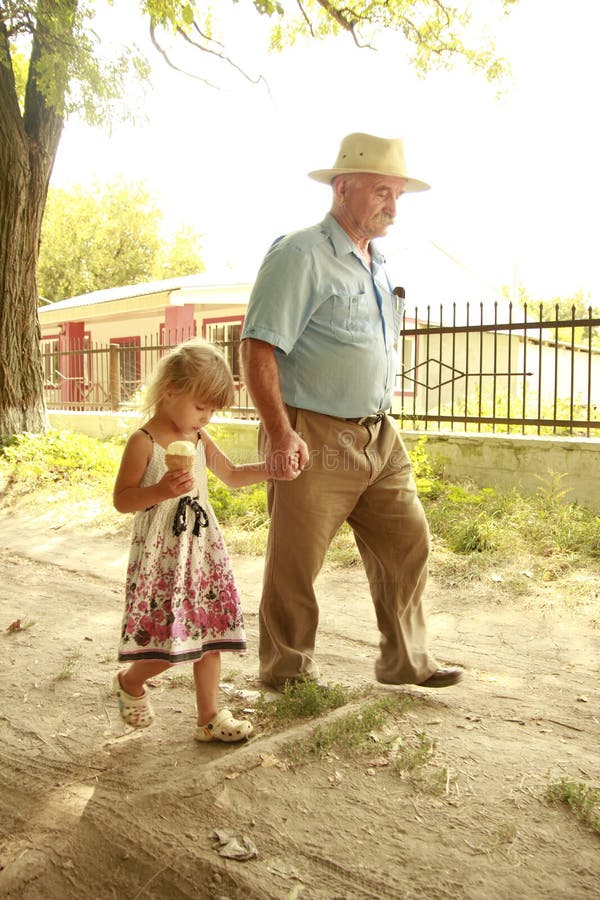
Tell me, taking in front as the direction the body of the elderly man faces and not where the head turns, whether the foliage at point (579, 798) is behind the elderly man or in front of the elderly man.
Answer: in front

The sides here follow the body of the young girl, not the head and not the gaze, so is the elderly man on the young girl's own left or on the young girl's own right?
on the young girl's own left

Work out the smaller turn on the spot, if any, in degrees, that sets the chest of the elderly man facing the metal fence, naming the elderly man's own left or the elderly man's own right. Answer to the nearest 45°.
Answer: approximately 135° to the elderly man's own left

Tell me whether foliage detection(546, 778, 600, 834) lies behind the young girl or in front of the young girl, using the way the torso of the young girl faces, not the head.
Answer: in front

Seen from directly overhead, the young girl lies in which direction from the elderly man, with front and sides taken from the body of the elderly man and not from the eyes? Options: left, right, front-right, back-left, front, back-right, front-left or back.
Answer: right

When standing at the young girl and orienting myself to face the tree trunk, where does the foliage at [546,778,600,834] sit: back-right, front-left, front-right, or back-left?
back-right
